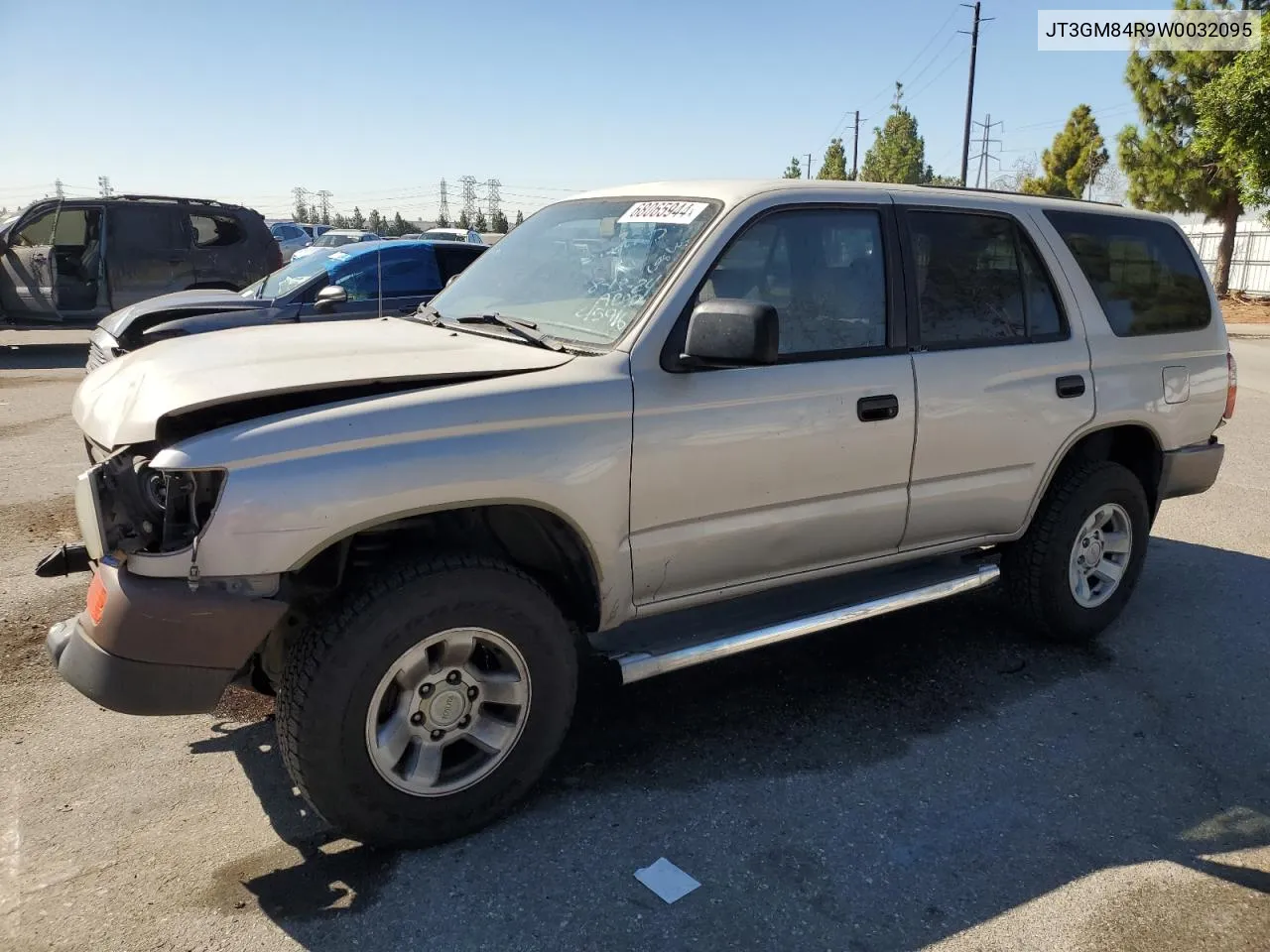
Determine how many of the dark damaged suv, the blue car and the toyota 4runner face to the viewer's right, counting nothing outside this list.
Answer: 0

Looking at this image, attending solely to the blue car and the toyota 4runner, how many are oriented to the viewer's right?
0

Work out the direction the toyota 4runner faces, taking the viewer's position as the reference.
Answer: facing the viewer and to the left of the viewer

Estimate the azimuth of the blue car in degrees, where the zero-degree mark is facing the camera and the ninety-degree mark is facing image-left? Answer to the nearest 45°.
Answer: approximately 45°

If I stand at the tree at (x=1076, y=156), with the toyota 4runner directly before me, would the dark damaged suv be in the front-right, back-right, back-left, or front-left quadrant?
front-right

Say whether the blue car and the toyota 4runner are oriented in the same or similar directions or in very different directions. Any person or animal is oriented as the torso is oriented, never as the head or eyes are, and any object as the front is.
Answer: same or similar directions

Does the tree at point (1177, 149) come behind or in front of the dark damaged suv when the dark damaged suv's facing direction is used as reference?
behind

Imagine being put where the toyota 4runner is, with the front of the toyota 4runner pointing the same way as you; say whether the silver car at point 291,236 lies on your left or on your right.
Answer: on your right

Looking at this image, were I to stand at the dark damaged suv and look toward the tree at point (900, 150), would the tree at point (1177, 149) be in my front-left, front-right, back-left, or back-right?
front-right

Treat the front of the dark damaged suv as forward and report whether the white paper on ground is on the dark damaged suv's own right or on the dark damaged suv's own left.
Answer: on the dark damaged suv's own left

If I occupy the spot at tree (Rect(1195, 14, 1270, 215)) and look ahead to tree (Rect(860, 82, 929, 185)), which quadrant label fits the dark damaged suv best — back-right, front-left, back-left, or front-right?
back-left

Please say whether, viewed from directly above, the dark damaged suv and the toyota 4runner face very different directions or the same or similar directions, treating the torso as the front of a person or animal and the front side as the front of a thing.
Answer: same or similar directions

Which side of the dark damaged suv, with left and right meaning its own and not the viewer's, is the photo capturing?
left
